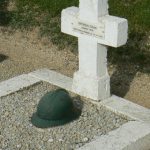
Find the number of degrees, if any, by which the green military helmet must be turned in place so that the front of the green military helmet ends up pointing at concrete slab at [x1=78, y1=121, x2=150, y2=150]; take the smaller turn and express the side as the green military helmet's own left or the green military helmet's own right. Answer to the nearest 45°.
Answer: approximately 90° to the green military helmet's own left

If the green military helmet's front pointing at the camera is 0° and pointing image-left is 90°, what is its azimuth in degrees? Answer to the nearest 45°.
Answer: approximately 45°

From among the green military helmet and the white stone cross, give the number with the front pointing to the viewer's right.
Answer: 0

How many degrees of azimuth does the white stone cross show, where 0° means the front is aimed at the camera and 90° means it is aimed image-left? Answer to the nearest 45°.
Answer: approximately 45°
